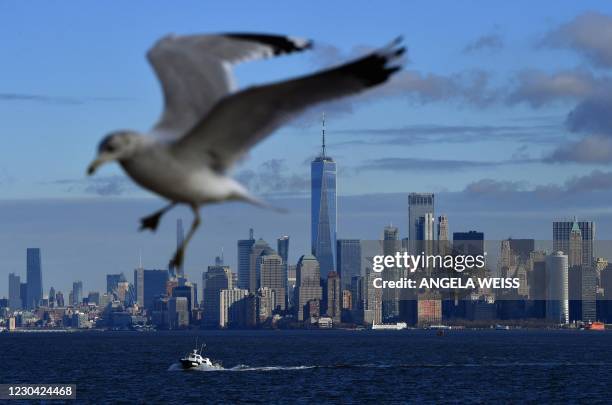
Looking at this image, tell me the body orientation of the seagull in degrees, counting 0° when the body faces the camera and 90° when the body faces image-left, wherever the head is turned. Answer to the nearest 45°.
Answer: approximately 90°
